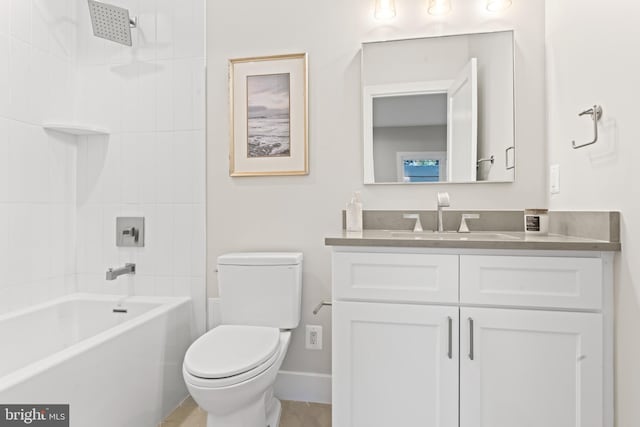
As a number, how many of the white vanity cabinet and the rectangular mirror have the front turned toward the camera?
2

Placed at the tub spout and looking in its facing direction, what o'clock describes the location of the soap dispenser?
The soap dispenser is roughly at 9 o'clock from the tub spout.

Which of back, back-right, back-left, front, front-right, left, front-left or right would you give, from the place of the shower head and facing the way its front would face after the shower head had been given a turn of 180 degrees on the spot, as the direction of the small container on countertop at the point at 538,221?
right

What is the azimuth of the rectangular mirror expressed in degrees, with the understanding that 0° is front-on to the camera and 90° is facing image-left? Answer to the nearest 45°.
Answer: approximately 0°

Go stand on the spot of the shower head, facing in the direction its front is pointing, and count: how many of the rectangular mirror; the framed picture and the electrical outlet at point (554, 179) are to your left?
3

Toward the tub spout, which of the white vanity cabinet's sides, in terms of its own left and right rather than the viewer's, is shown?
right

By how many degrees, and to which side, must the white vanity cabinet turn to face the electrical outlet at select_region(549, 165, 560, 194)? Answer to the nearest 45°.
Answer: approximately 135° to its left

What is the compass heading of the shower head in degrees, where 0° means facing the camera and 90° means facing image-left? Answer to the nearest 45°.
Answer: approximately 45°
